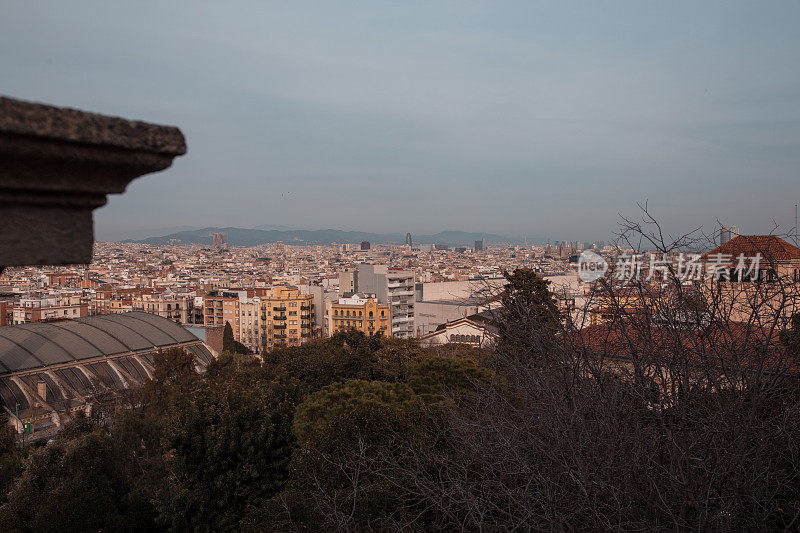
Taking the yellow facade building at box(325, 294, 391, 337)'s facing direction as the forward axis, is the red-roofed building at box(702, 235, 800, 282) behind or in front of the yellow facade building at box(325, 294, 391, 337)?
in front

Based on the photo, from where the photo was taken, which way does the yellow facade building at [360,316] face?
toward the camera
